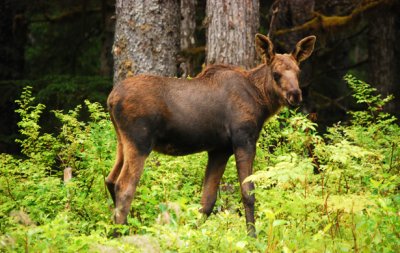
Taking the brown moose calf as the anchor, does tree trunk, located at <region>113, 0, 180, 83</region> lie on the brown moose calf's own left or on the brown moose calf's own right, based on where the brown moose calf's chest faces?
on the brown moose calf's own left

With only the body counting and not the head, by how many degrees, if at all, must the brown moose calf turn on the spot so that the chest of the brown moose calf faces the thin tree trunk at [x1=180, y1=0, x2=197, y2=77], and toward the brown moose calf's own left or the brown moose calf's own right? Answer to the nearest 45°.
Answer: approximately 90° to the brown moose calf's own left

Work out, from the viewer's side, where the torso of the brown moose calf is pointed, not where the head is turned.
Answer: to the viewer's right

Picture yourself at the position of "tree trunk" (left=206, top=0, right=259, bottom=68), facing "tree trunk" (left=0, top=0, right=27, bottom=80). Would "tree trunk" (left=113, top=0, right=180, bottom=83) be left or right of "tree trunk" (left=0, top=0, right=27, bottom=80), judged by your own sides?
left

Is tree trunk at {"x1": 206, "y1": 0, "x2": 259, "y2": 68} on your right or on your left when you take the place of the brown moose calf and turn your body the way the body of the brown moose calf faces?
on your left

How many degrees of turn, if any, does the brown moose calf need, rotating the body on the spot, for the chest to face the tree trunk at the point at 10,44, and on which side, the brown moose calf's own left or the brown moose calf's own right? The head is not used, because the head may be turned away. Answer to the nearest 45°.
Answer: approximately 135° to the brown moose calf's own left

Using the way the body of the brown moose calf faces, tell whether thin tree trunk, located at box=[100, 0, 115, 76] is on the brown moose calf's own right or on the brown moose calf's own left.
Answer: on the brown moose calf's own left
